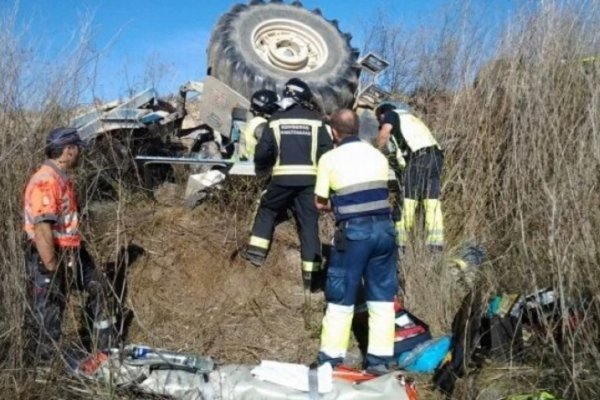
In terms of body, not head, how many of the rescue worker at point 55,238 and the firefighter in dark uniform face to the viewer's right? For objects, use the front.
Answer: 1

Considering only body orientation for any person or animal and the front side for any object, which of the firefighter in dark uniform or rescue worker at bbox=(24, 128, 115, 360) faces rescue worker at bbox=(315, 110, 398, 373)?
rescue worker at bbox=(24, 128, 115, 360)

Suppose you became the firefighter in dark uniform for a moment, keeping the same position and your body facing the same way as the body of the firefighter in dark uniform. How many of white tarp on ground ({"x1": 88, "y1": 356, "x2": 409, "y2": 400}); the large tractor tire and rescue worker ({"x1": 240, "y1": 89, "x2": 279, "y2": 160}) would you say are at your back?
1

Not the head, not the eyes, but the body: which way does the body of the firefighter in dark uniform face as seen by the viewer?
away from the camera

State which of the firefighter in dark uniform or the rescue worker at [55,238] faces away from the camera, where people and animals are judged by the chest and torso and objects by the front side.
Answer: the firefighter in dark uniform

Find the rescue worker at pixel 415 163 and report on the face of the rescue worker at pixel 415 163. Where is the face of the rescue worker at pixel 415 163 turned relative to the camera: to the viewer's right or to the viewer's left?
to the viewer's left

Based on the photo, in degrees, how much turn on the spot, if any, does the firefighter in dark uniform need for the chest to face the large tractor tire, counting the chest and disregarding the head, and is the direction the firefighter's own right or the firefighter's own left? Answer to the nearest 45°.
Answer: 0° — they already face it

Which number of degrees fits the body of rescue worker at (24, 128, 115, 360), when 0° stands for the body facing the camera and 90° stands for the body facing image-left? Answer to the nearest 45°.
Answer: approximately 270°

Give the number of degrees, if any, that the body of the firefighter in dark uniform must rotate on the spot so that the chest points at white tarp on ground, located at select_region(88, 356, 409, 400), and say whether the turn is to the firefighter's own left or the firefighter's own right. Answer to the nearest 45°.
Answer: approximately 180°

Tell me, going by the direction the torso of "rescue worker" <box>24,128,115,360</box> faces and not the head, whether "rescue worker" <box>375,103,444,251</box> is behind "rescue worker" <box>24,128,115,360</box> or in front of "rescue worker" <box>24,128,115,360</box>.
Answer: in front

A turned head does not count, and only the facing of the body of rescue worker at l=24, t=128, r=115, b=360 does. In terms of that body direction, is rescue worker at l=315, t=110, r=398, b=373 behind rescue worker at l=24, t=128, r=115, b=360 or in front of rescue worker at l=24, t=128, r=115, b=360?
in front

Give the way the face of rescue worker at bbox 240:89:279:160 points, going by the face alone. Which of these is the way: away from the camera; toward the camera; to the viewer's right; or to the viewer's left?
away from the camera

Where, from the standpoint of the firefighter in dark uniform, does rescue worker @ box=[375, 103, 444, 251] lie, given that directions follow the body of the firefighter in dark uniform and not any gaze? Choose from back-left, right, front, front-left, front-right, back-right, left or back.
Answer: right

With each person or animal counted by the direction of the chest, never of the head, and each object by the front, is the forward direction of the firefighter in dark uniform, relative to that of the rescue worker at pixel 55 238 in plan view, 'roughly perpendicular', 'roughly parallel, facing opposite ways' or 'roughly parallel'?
roughly perpendicular

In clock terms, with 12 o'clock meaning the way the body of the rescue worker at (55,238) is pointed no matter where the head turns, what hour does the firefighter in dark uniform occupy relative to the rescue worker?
The firefighter in dark uniform is roughly at 11 o'clock from the rescue worker.
